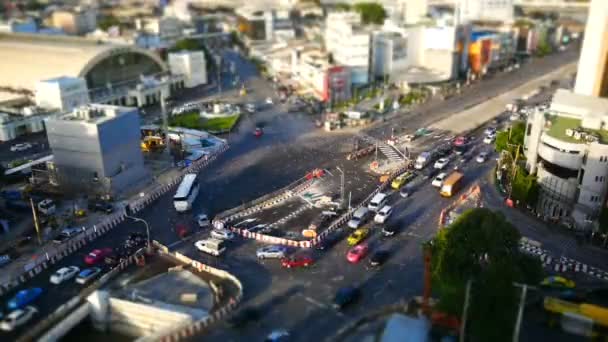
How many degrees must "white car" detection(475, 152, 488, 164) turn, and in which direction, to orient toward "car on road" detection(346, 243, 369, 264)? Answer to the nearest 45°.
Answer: approximately 45° to its left

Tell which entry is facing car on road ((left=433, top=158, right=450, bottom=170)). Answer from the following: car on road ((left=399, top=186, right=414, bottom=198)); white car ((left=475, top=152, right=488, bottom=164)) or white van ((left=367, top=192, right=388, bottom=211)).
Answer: the white car

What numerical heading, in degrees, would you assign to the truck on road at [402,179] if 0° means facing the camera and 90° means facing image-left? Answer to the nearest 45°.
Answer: approximately 45°

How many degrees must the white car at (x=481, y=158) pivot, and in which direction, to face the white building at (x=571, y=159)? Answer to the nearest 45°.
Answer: approximately 90° to its left

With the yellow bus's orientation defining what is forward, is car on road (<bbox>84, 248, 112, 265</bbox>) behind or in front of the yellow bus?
in front

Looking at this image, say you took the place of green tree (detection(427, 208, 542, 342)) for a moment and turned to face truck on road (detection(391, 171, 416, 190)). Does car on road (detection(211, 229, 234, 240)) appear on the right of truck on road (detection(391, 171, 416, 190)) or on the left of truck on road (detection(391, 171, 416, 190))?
left

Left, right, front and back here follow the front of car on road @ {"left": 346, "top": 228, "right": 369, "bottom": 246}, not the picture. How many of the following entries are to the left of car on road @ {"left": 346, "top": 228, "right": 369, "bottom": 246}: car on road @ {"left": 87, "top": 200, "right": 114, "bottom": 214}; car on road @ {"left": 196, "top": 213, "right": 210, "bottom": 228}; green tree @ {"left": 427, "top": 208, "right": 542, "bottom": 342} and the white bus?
1

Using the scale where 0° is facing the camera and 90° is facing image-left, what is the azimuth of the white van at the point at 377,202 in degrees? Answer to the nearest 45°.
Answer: approximately 45°

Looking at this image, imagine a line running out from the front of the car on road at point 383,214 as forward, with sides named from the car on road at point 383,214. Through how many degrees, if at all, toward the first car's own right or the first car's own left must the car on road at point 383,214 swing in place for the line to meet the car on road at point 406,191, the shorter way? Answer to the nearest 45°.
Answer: approximately 135° to the first car's own right

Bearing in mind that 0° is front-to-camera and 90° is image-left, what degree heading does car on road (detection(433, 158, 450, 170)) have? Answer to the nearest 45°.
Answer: approximately 45°

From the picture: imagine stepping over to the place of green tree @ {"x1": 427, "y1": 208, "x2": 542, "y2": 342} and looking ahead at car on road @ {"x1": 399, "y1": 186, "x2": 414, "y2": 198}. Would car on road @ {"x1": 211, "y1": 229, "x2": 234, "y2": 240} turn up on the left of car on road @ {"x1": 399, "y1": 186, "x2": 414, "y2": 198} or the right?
left
